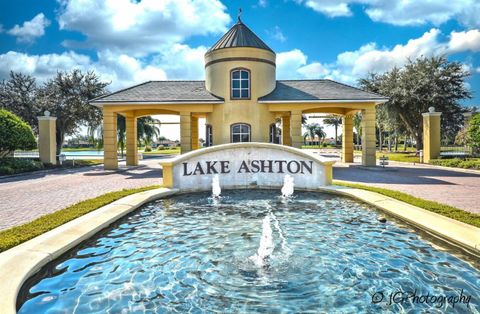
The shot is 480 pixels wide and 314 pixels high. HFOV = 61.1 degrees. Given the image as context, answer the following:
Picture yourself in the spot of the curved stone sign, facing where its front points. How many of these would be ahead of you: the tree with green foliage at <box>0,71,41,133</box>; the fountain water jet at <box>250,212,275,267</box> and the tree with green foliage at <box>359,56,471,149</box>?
1

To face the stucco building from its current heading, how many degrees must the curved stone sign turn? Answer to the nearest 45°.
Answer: approximately 180°

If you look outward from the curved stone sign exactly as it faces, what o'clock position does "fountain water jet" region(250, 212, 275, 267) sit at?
The fountain water jet is roughly at 12 o'clock from the curved stone sign.

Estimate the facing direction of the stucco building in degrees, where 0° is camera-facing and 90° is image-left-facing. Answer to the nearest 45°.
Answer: approximately 0°

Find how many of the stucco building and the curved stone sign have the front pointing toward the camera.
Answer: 2

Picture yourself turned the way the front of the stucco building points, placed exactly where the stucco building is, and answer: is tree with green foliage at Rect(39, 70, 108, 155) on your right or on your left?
on your right

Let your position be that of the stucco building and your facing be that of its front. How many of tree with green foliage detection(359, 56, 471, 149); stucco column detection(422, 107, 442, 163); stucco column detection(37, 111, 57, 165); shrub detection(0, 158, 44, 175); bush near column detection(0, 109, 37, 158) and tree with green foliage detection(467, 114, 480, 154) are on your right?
3

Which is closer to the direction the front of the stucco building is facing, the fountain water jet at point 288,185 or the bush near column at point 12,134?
the fountain water jet

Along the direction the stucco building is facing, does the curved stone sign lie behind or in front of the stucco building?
in front

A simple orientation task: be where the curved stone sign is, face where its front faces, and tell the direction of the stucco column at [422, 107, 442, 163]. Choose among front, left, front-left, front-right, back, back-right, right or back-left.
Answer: back-left

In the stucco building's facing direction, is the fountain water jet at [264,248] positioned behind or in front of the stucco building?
in front
